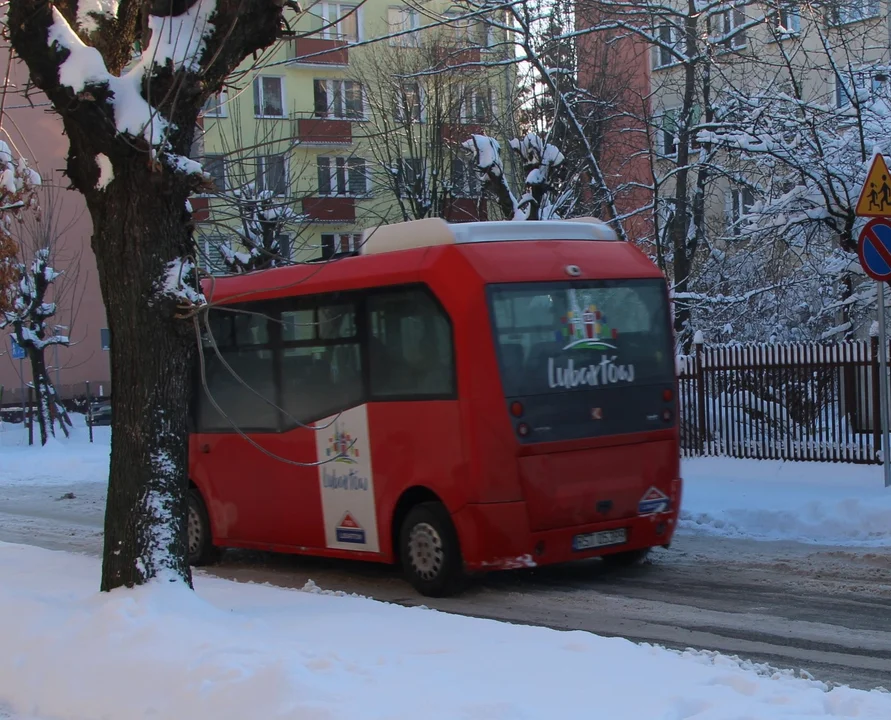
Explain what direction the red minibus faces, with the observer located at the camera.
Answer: facing away from the viewer and to the left of the viewer

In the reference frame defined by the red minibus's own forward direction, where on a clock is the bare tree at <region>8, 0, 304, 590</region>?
The bare tree is roughly at 9 o'clock from the red minibus.

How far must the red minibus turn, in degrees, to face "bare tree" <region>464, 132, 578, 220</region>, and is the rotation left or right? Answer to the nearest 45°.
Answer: approximately 45° to its right

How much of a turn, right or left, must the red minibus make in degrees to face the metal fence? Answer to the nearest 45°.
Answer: approximately 90° to its right
